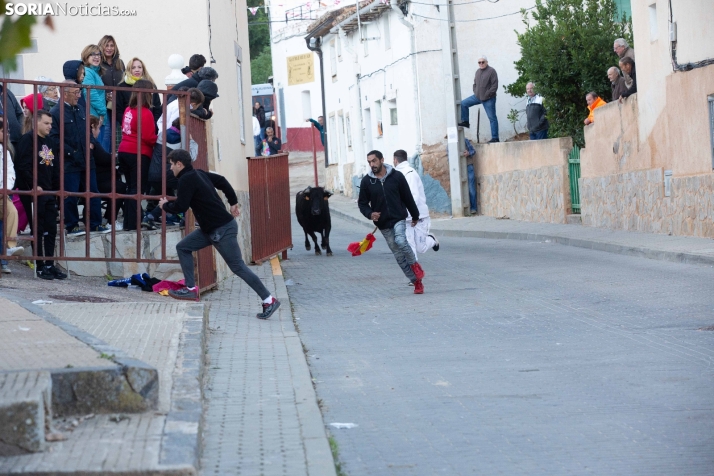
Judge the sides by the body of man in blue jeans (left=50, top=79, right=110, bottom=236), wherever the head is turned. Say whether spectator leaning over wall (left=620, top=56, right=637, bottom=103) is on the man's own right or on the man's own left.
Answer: on the man's own left

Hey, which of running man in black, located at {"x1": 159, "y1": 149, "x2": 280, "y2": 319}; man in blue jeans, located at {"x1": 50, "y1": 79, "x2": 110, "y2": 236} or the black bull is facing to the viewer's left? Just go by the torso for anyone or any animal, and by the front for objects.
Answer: the running man in black

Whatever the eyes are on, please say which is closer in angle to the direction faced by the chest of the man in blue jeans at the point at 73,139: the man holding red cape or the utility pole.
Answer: the man holding red cape

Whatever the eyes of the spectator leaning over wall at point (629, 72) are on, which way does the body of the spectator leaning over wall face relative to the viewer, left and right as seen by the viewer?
facing to the left of the viewer

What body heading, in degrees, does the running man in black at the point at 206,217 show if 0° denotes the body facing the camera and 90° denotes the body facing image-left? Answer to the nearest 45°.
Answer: approximately 90°

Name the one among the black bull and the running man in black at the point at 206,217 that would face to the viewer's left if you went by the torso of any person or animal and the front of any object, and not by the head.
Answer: the running man in black

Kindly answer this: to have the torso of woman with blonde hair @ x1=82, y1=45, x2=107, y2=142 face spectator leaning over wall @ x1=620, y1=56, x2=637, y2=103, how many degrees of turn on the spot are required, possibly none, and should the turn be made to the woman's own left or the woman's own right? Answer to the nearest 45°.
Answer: approximately 90° to the woman's own left

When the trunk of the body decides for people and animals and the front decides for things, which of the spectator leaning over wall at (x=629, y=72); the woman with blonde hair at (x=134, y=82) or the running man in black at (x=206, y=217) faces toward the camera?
the woman with blonde hair

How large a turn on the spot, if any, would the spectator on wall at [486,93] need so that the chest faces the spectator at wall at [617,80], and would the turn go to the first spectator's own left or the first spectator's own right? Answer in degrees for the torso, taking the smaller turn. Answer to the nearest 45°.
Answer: approximately 45° to the first spectator's own left

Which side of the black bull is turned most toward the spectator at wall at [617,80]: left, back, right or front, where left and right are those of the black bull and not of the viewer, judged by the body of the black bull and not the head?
left

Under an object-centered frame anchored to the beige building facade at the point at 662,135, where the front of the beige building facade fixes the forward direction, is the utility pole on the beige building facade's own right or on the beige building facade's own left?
on the beige building facade's own right

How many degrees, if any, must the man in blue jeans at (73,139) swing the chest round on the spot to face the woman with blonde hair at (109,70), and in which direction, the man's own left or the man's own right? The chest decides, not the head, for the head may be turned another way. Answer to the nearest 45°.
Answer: approximately 135° to the man's own left

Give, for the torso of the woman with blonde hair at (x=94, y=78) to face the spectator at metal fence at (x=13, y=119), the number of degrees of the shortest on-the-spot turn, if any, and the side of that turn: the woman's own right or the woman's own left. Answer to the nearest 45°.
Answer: approximately 90° to the woman's own right

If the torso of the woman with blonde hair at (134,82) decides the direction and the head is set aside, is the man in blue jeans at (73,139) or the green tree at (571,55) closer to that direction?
the man in blue jeans
